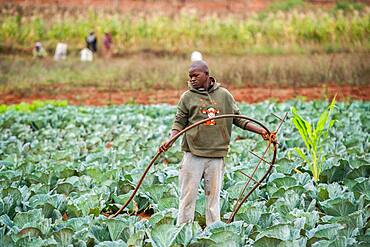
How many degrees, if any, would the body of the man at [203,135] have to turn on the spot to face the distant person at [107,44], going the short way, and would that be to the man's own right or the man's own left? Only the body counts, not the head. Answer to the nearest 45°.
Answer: approximately 180°

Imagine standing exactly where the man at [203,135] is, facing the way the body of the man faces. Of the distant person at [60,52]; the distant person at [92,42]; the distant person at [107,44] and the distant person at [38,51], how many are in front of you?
0

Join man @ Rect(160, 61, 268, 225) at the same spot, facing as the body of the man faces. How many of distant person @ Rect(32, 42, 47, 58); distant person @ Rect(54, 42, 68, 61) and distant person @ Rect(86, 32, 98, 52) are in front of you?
0

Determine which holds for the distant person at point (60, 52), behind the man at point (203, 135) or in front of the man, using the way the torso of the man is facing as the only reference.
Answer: behind

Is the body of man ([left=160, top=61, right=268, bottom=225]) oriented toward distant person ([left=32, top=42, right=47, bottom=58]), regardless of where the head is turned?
no

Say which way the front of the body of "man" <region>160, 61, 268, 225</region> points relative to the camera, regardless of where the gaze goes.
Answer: toward the camera

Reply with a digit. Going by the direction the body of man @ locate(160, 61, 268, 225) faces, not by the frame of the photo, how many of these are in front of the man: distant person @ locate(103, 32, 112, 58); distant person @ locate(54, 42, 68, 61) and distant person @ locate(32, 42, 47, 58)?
0

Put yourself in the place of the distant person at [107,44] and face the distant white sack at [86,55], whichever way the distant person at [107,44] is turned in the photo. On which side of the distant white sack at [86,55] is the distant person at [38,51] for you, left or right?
right

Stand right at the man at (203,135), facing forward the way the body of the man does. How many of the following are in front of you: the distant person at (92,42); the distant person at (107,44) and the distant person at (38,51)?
0

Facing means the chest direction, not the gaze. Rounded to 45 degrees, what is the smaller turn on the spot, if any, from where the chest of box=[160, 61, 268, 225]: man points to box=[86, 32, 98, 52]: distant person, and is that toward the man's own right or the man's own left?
approximately 180°

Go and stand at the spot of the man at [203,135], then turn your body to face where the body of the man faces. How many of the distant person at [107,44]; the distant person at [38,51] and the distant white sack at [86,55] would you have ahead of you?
0

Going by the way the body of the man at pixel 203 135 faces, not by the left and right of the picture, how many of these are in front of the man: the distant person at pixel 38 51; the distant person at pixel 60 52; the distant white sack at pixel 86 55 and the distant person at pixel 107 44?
0

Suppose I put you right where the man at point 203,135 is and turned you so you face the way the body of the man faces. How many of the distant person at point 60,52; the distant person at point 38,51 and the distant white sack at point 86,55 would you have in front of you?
0

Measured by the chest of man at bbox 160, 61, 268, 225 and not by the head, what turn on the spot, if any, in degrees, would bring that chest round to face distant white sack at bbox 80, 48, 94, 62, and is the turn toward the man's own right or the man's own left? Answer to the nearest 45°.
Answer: approximately 180°
